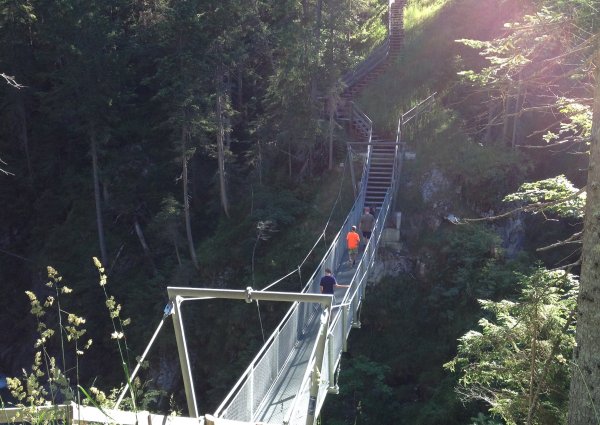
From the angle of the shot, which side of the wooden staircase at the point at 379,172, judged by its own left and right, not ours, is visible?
front

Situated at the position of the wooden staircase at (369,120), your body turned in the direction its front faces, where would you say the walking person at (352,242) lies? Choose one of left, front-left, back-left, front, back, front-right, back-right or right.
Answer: front

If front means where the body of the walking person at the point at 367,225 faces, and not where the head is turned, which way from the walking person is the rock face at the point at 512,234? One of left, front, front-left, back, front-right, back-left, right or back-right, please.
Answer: front-right

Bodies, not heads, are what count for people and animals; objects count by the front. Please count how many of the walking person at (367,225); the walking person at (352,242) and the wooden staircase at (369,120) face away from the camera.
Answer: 2

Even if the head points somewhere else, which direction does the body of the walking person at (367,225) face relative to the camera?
away from the camera

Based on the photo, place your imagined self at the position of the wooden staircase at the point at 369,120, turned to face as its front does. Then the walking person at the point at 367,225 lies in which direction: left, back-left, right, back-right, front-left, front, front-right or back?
front

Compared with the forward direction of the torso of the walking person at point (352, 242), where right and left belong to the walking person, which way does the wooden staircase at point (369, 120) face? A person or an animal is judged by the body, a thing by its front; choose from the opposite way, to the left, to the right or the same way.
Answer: the opposite way

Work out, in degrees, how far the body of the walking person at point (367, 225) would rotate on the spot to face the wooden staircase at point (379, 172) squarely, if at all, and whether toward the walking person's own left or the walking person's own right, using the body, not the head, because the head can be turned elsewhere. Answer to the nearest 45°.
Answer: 0° — they already face it

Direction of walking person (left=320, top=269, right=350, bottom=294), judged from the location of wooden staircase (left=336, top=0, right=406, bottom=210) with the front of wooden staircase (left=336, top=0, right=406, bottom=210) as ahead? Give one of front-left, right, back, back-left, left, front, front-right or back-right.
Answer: front

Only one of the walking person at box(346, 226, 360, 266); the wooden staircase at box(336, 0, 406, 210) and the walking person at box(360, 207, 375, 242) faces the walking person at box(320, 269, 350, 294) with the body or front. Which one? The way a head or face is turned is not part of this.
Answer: the wooden staircase

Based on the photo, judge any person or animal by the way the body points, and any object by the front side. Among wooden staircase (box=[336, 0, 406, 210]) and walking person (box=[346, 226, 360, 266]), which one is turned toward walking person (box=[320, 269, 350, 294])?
the wooden staircase

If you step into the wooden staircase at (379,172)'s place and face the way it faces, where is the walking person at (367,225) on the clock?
The walking person is roughly at 12 o'clock from the wooden staircase.

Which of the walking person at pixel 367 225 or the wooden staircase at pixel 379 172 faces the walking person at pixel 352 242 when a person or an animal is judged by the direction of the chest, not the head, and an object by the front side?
the wooden staircase

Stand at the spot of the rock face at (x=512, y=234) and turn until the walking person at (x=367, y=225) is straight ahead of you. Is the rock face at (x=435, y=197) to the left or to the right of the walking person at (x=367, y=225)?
right

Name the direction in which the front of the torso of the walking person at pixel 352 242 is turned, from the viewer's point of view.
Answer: away from the camera
